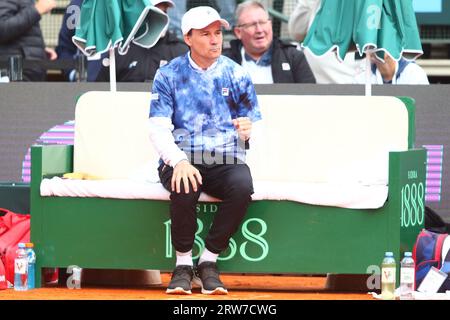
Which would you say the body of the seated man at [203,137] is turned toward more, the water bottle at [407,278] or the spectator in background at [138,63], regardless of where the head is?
the water bottle

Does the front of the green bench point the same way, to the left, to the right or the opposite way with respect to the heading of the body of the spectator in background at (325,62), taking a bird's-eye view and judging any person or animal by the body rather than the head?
the same way

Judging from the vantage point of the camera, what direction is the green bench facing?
facing the viewer

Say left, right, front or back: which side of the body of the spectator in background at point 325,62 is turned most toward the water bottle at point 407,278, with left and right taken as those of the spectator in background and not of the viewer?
front

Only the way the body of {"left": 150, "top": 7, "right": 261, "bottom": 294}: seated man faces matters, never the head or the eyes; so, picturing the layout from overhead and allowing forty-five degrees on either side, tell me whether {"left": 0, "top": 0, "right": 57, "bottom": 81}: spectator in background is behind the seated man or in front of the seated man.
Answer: behind

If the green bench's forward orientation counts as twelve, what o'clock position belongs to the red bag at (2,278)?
The red bag is roughly at 3 o'clock from the green bench.

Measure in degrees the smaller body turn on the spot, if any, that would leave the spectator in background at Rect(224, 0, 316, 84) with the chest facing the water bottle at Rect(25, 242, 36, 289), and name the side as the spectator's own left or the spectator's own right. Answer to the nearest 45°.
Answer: approximately 45° to the spectator's own right

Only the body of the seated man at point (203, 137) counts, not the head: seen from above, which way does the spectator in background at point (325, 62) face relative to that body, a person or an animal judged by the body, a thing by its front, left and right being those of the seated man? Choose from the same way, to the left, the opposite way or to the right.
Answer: the same way

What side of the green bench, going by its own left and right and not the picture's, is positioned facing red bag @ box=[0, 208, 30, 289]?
right

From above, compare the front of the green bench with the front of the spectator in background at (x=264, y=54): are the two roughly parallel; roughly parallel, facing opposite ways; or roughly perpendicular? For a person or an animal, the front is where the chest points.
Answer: roughly parallel

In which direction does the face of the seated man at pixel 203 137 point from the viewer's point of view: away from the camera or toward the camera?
toward the camera

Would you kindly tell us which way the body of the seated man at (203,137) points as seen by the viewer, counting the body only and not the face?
toward the camera

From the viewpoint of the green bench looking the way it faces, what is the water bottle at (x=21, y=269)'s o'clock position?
The water bottle is roughly at 3 o'clock from the green bench.

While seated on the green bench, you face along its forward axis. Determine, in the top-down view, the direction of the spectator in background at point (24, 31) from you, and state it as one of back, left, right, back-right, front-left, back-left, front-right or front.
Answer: back-right

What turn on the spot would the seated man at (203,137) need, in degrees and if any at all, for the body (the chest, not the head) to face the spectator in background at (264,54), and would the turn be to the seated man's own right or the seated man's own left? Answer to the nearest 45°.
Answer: approximately 180°

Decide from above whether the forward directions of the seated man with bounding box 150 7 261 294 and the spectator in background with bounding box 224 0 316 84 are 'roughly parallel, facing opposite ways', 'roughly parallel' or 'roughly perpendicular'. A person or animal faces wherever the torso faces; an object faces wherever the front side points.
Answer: roughly parallel

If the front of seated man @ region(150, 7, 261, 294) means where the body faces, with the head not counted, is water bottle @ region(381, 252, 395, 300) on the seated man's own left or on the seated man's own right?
on the seated man's own left

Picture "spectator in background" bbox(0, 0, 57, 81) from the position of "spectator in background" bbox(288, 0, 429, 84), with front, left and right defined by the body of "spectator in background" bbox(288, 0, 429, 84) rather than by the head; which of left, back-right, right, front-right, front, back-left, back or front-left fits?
right
